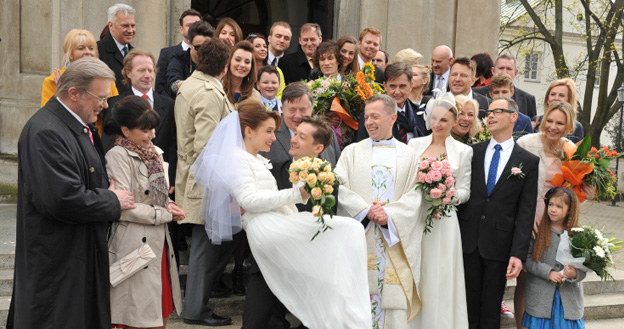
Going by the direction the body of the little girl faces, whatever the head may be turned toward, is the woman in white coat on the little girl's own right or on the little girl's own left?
on the little girl's own right

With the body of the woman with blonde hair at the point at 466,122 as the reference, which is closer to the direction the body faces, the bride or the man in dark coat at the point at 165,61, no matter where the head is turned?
the bride

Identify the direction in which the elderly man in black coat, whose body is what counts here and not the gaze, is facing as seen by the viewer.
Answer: to the viewer's right

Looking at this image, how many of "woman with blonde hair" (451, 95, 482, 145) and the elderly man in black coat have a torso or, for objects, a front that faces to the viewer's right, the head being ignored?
1

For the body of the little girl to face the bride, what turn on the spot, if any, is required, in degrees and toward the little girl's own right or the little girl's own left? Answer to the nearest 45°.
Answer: approximately 90° to the little girl's own right
